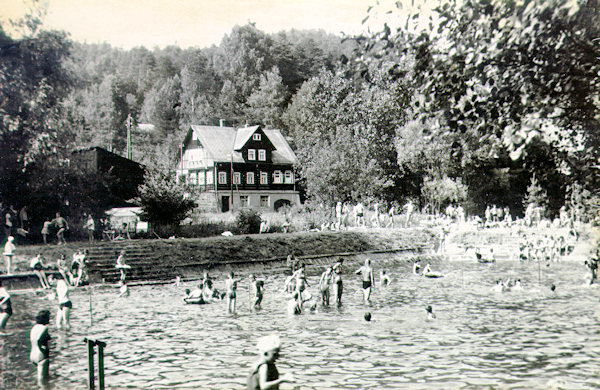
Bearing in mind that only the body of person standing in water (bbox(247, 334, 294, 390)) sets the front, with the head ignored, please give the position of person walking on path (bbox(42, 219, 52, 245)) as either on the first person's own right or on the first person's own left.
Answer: on the first person's own left

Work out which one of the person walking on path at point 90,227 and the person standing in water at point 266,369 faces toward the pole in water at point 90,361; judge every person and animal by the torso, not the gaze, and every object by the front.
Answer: the person walking on path

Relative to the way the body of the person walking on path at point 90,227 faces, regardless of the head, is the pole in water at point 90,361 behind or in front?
in front

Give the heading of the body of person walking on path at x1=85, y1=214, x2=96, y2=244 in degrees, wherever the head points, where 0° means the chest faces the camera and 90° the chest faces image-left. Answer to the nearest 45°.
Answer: approximately 0°

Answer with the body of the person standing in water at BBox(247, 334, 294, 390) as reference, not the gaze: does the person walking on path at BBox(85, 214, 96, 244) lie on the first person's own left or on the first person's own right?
on the first person's own left

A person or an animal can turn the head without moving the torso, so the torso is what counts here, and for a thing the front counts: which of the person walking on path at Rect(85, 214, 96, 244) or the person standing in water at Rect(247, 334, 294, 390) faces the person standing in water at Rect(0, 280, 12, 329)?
the person walking on path

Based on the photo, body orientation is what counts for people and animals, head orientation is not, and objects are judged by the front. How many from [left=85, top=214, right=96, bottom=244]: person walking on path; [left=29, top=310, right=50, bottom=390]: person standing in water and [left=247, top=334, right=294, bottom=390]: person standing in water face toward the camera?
1

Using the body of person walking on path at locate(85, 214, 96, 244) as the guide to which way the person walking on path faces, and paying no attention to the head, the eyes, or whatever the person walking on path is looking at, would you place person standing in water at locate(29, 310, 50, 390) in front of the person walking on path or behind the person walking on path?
in front
